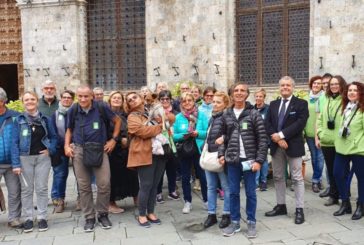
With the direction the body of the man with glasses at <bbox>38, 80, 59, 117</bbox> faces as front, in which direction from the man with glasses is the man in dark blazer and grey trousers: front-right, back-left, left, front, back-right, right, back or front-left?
front-left

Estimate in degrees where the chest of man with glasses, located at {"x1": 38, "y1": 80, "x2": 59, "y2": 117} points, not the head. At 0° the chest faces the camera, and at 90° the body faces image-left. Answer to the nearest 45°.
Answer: approximately 0°
